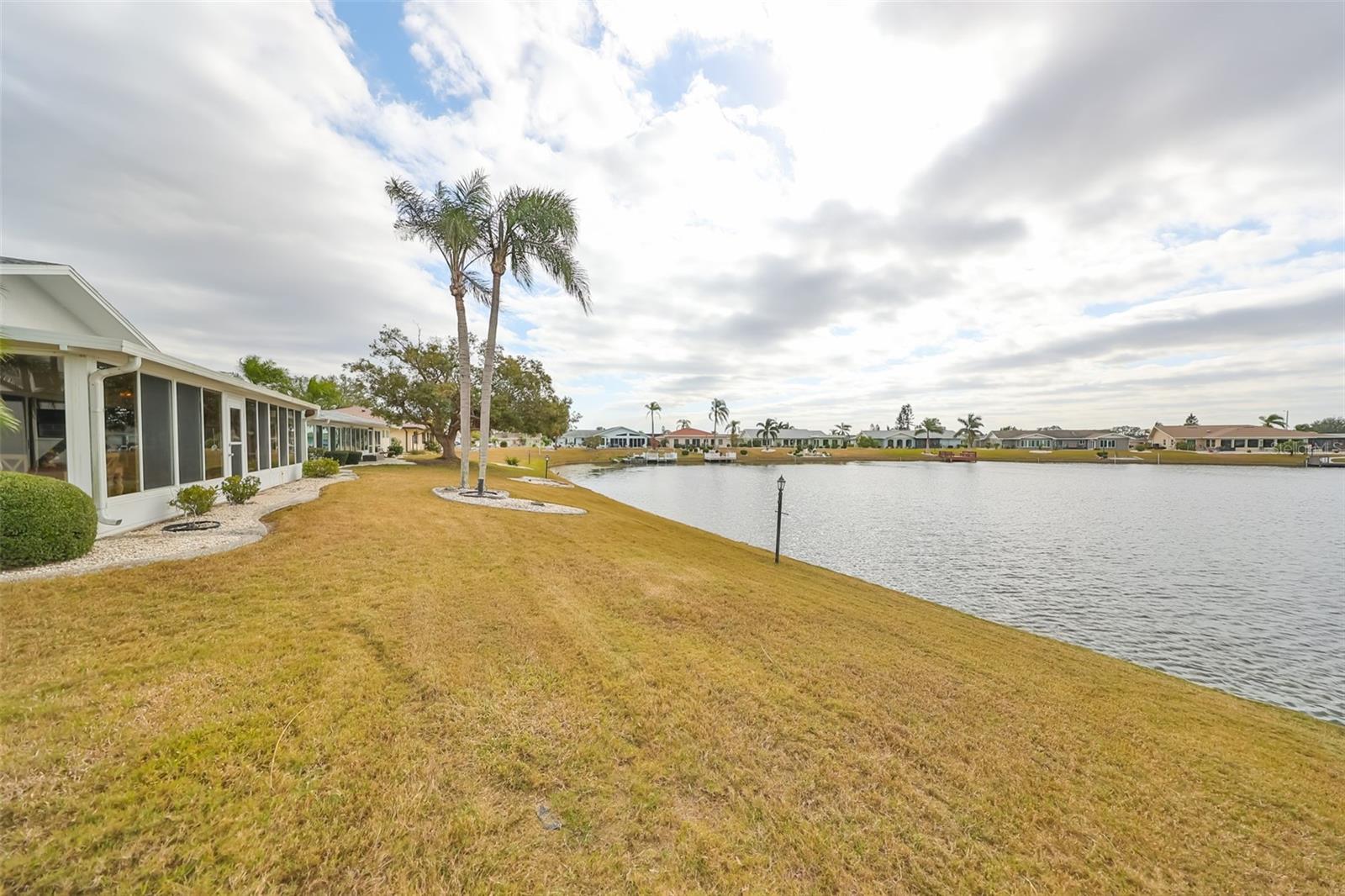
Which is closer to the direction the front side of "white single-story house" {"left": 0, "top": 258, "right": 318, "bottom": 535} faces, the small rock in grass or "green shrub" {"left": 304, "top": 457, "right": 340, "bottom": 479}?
the small rock in grass

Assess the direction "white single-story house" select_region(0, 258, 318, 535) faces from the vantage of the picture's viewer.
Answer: facing the viewer and to the right of the viewer

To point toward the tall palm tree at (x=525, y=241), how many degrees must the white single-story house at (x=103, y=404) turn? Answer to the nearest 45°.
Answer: approximately 45° to its left

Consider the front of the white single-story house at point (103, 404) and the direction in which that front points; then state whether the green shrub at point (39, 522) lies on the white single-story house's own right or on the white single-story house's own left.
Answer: on the white single-story house's own right

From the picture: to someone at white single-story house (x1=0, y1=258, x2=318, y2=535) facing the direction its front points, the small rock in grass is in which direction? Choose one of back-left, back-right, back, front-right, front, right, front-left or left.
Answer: front-right
